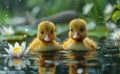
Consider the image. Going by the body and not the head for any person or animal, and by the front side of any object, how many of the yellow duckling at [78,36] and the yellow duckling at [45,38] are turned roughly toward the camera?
2

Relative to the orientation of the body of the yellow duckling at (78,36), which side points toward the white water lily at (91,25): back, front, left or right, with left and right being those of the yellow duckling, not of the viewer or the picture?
back

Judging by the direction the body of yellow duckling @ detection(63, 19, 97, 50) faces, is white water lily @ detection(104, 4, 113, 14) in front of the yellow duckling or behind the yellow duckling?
behind

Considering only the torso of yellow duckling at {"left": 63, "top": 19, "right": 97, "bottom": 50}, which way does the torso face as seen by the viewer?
toward the camera

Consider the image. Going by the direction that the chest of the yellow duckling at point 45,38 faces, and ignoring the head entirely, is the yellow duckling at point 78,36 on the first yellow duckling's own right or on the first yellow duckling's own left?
on the first yellow duckling's own left
